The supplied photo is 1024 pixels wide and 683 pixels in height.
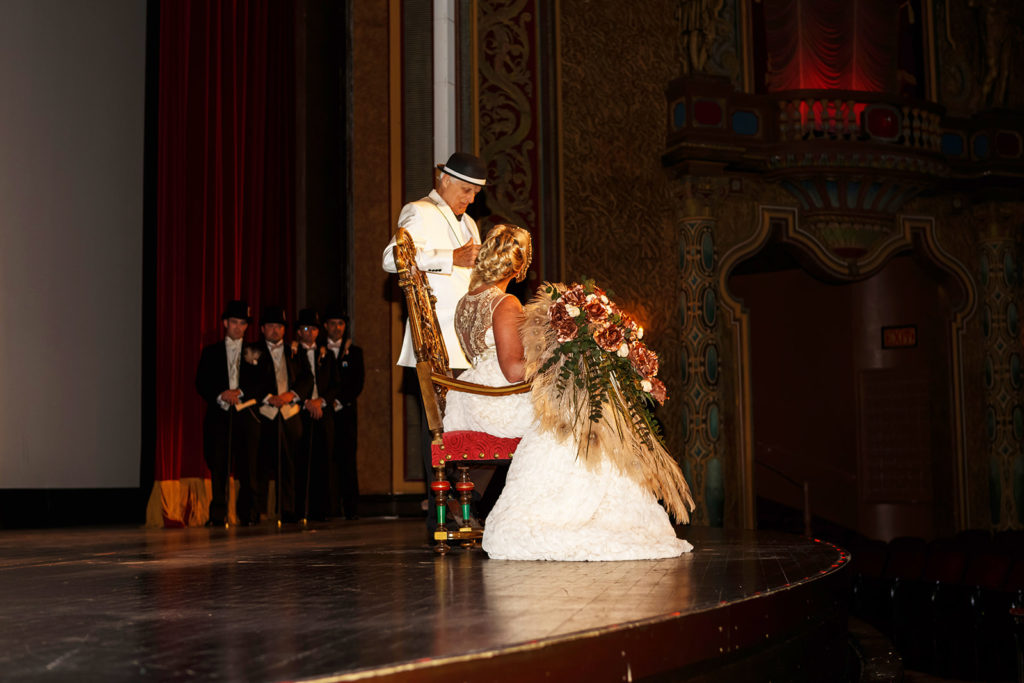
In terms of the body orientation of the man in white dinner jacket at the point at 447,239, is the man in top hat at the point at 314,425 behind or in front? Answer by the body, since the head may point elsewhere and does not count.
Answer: behind

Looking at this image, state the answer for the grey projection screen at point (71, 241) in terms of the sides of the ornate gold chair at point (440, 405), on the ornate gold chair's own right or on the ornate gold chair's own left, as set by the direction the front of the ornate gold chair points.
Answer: on the ornate gold chair's own left

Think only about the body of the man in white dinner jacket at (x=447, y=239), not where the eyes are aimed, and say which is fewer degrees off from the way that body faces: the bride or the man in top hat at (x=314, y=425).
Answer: the bride

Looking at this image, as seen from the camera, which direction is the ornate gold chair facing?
to the viewer's right

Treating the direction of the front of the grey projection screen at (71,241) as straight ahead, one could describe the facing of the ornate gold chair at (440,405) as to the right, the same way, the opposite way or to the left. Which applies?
to the left

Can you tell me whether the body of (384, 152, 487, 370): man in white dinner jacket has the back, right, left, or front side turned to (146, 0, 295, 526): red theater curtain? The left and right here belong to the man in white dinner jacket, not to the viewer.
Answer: back

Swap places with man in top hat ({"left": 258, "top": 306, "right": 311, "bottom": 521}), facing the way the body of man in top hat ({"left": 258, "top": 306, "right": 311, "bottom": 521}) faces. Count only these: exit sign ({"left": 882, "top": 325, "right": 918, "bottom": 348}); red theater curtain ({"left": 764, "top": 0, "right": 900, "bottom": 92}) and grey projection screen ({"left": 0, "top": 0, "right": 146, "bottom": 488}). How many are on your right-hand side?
1
